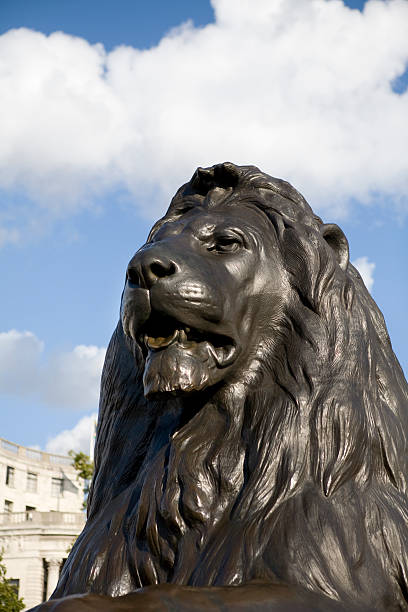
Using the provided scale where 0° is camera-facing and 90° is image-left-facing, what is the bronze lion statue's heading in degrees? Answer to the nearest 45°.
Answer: approximately 45°
